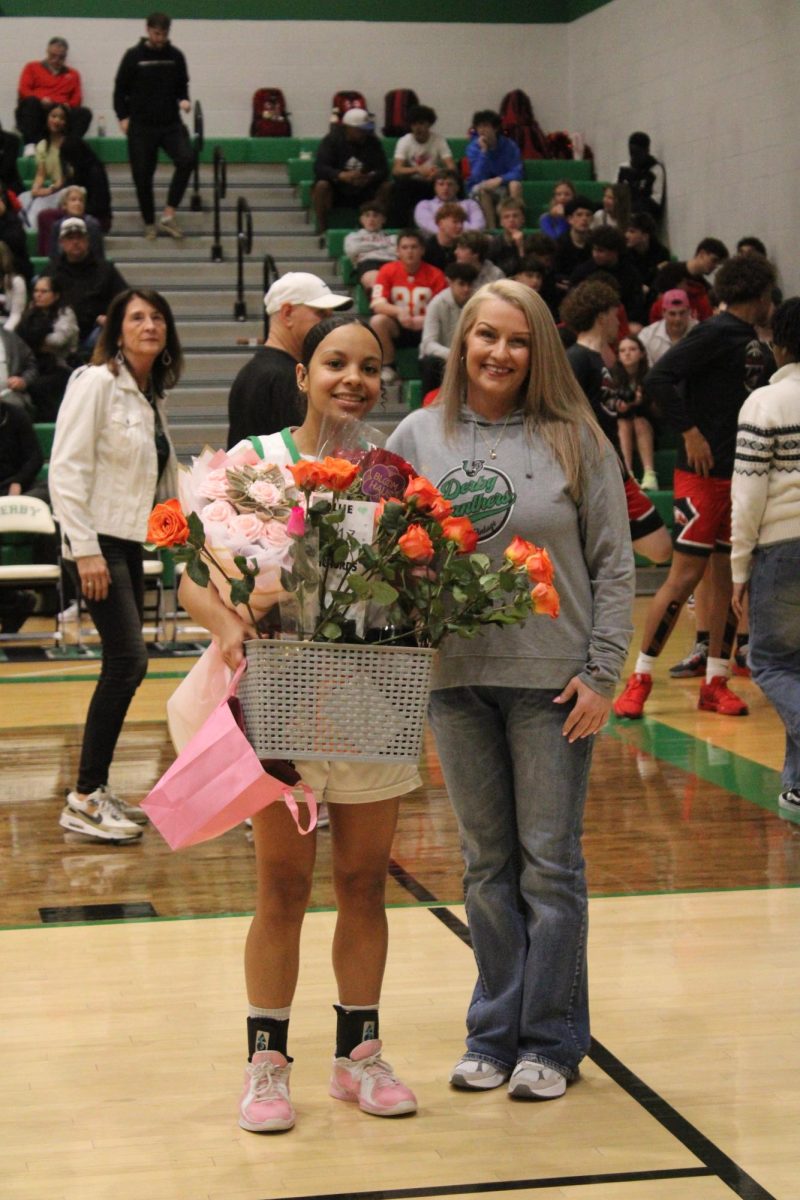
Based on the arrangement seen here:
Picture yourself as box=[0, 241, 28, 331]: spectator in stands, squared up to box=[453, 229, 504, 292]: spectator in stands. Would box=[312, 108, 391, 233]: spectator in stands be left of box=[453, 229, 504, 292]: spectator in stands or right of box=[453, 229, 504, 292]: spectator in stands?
left

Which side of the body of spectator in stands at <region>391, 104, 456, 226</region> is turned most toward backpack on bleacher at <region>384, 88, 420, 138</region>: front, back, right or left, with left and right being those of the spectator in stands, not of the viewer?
back

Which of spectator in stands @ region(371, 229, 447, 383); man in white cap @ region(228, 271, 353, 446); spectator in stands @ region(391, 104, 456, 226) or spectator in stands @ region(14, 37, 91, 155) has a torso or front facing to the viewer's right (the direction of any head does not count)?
the man in white cap

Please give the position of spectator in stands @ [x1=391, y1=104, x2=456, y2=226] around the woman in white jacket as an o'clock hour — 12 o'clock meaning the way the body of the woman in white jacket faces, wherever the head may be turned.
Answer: The spectator in stands is roughly at 8 o'clock from the woman in white jacket.

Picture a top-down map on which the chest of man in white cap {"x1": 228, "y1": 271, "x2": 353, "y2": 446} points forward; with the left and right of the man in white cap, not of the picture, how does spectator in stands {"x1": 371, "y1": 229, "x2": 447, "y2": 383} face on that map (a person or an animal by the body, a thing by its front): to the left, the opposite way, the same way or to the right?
to the right

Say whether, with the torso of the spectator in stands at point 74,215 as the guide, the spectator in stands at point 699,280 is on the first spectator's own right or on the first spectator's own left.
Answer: on the first spectator's own left

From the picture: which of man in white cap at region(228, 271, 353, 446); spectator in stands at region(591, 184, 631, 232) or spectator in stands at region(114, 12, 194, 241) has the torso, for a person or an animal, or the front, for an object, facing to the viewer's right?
the man in white cap
